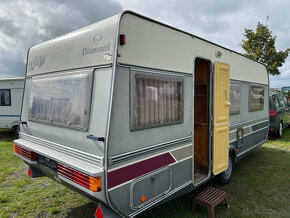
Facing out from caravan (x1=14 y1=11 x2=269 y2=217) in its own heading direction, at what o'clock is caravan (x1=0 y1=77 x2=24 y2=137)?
caravan (x1=0 y1=77 x2=24 y2=137) is roughly at 9 o'clock from caravan (x1=14 y1=11 x2=269 y2=217).

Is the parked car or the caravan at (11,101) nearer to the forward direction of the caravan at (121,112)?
the parked car

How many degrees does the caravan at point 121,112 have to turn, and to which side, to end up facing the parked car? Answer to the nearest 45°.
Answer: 0° — it already faces it

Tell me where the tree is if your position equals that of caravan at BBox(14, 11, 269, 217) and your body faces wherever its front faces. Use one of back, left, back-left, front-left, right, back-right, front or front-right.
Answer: front

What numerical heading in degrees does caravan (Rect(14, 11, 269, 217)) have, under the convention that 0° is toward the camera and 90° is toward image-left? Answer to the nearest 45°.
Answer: approximately 225°

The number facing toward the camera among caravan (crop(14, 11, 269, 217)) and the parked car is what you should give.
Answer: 0
